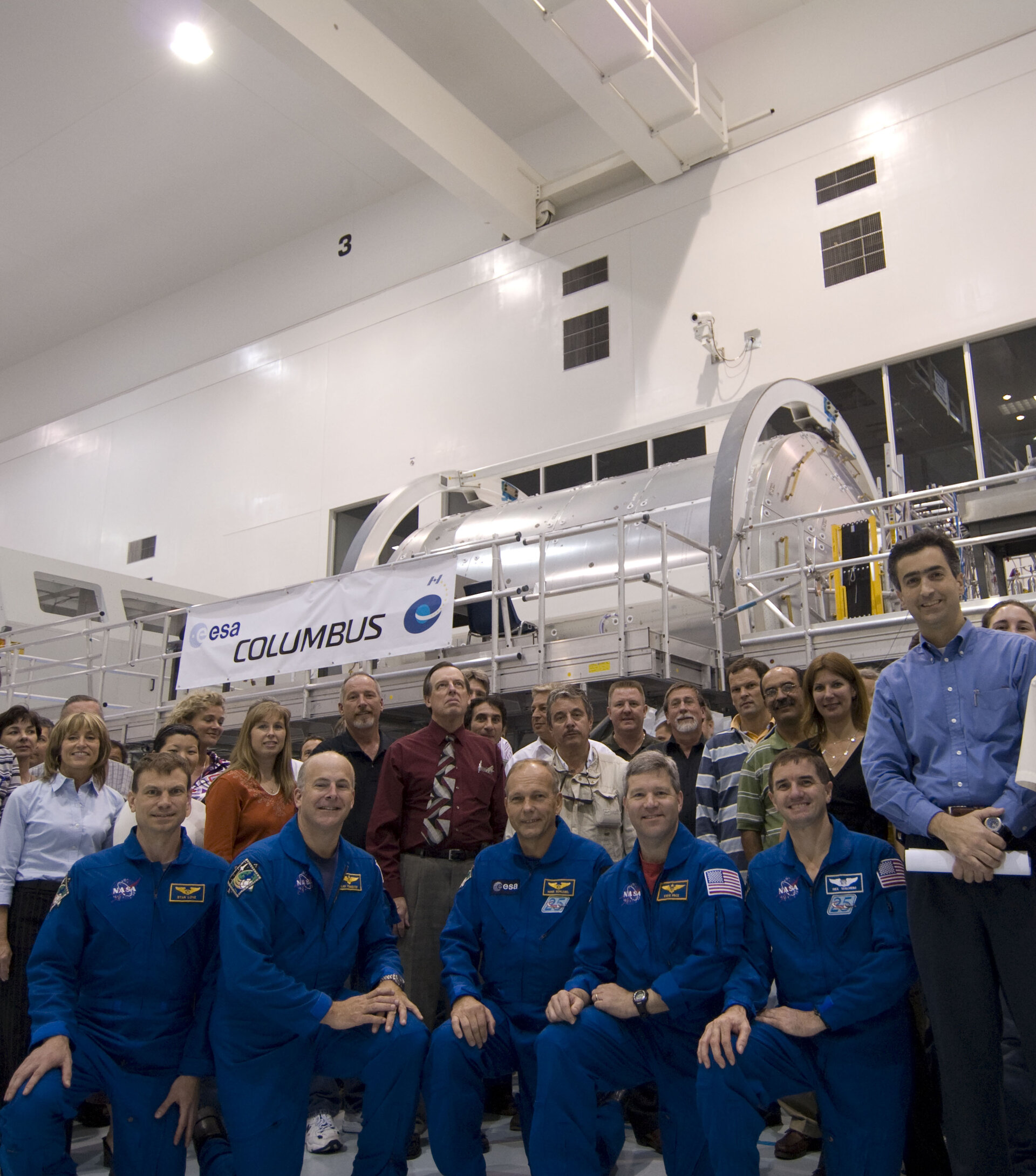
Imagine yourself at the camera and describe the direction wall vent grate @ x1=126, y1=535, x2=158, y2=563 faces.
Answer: facing the viewer and to the left of the viewer

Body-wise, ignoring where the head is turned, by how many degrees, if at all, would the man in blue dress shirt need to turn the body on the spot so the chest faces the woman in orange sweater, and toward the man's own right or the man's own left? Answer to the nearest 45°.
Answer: approximately 90° to the man's own right

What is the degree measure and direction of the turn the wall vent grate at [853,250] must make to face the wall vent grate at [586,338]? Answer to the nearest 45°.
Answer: approximately 45° to its right

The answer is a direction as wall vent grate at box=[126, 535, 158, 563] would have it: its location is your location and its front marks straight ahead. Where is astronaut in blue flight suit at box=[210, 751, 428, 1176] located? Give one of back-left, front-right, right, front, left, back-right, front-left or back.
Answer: front-left

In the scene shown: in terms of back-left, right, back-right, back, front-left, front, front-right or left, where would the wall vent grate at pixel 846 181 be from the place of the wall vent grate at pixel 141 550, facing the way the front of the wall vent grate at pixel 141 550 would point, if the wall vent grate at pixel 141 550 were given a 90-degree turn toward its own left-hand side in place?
front

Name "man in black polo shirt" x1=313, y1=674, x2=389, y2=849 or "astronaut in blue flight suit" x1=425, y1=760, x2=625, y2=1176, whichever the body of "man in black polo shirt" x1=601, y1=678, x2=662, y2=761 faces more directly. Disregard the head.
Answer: the astronaut in blue flight suit

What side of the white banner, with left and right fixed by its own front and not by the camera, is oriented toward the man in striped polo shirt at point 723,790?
left

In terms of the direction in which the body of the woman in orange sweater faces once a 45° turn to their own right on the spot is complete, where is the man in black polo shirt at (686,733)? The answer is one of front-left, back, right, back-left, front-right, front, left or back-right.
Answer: left

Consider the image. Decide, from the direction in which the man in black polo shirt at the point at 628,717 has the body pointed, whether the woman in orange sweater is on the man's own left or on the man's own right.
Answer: on the man's own right

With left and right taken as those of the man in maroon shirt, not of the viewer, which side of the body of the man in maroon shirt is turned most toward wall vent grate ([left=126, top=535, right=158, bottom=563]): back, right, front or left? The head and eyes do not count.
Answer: back
